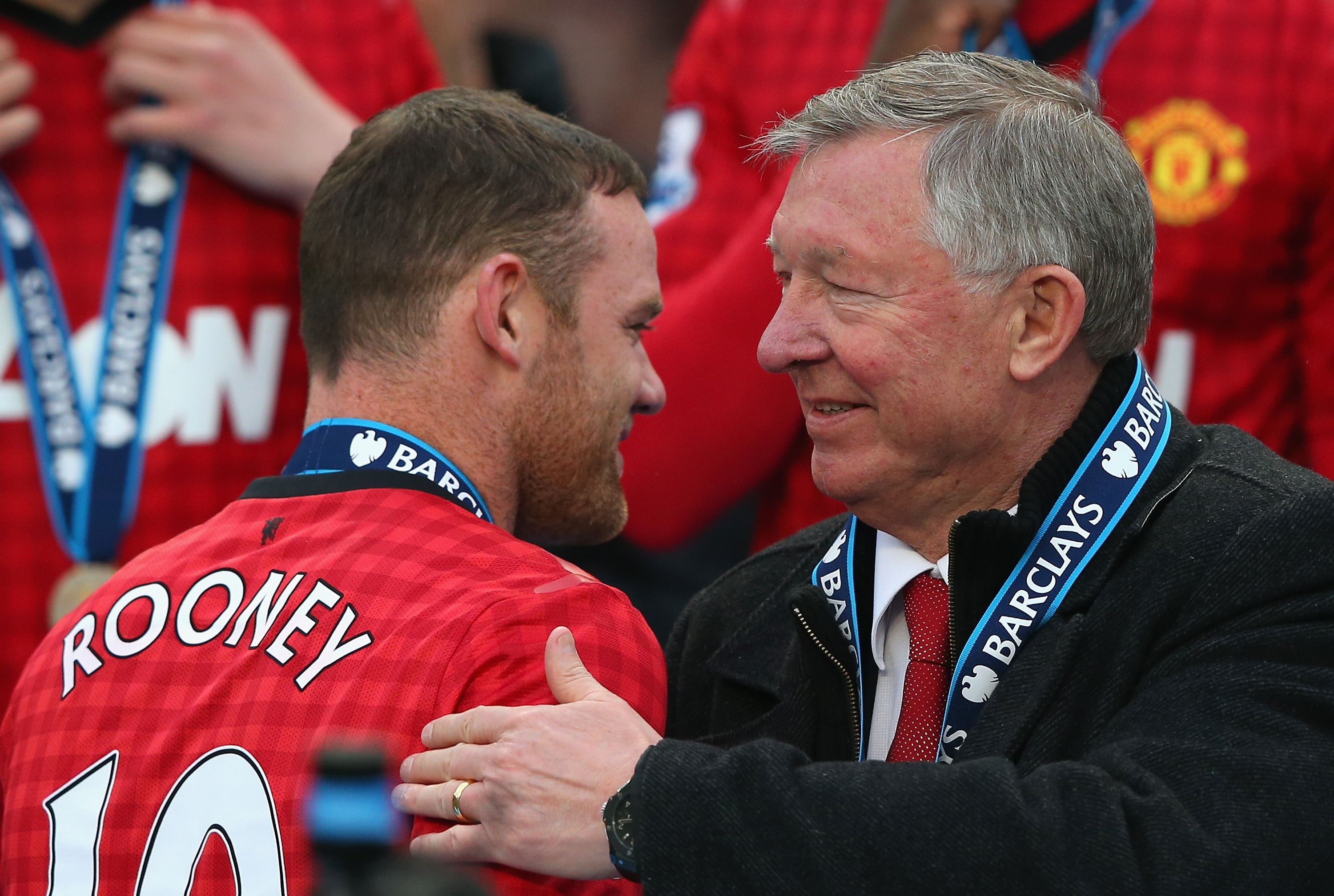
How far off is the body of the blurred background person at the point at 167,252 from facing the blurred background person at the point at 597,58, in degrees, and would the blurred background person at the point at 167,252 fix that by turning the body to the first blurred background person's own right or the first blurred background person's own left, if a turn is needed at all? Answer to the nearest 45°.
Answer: approximately 135° to the first blurred background person's own left

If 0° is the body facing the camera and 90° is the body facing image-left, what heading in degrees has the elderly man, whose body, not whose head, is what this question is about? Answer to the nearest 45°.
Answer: approximately 45°

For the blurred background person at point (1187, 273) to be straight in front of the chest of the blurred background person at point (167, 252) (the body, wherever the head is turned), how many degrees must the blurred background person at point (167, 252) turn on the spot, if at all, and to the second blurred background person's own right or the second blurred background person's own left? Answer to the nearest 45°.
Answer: approximately 90° to the second blurred background person's own left

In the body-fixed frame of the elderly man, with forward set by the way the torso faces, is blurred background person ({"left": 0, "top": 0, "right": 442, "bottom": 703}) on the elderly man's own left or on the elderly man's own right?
on the elderly man's own right

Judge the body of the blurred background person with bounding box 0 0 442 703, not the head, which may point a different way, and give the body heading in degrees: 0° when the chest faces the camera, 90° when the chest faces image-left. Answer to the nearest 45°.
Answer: approximately 0°

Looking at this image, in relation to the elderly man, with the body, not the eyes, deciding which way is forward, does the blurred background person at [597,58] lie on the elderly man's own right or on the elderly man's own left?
on the elderly man's own right

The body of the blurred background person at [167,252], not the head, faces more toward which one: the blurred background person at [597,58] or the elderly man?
the elderly man

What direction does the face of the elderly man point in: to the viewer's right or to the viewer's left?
to the viewer's left

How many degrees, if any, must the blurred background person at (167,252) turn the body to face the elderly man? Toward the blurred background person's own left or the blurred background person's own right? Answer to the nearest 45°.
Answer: approximately 45° to the blurred background person's own left

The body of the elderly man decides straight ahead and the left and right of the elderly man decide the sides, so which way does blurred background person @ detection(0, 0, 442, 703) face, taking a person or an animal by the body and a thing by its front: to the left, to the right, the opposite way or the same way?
to the left
